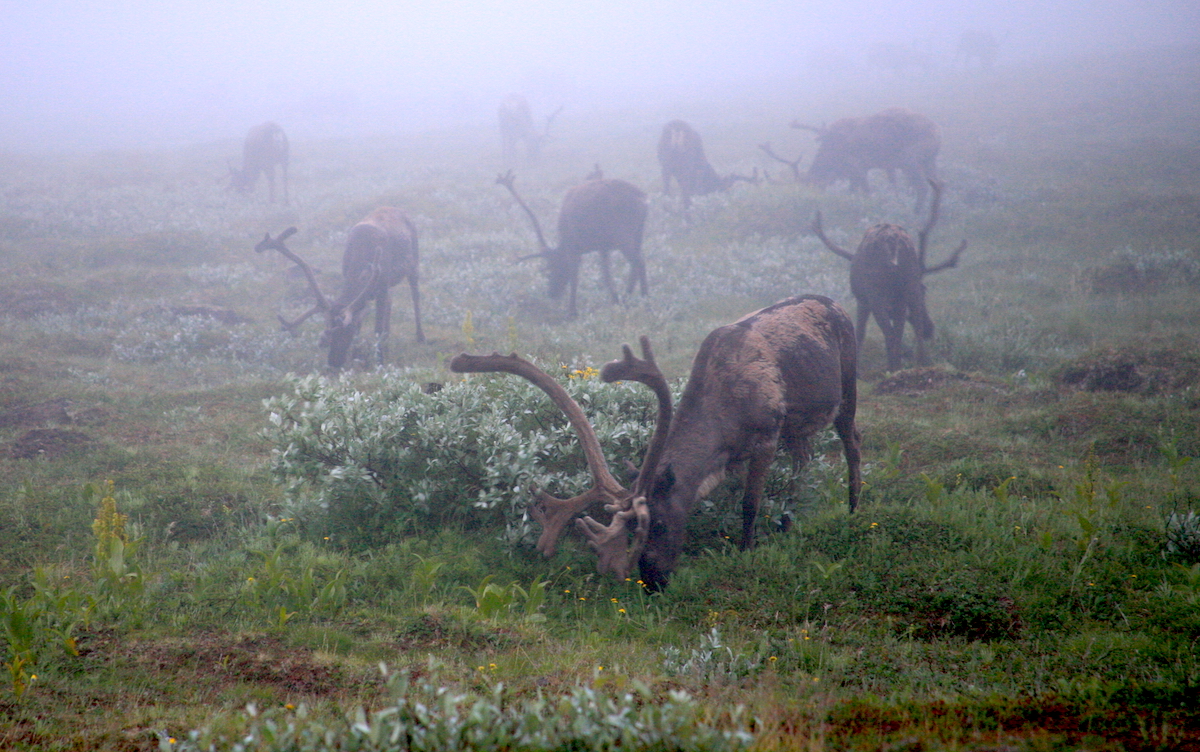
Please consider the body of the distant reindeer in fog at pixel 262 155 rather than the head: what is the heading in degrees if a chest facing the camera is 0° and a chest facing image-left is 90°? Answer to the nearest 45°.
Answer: approximately 45°

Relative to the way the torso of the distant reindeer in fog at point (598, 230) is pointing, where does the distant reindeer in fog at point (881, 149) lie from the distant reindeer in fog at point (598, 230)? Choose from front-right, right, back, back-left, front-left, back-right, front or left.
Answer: back

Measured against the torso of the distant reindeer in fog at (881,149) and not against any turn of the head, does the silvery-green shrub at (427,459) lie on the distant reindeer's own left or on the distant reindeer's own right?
on the distant reindeer's own left

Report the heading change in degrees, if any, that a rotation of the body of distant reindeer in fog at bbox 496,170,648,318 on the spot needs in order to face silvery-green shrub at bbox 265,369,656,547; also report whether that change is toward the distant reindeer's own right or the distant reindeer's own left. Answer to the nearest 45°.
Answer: approximately 45° to the distant reindeer's own left

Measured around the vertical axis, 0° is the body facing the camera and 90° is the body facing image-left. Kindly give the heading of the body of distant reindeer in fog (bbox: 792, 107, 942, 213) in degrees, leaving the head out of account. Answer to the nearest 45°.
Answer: approximately 90°

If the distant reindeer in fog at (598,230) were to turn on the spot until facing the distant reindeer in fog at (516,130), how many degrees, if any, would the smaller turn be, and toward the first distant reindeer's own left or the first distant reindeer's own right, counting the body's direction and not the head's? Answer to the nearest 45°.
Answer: approximately 135° to the first distant reindeer's own right

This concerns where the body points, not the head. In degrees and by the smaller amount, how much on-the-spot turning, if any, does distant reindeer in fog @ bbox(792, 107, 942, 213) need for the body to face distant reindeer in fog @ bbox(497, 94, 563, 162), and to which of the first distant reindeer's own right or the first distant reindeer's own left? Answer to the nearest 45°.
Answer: approximately 45° to the first distant reindeer's own right
